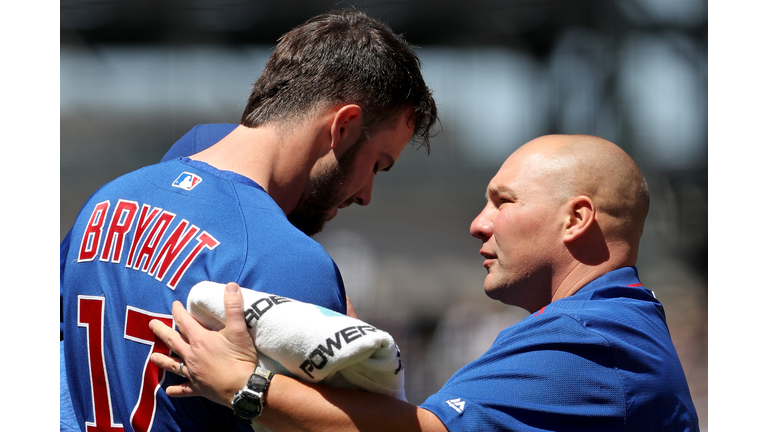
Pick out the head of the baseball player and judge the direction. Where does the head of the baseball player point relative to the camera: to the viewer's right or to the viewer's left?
to the viewer's right

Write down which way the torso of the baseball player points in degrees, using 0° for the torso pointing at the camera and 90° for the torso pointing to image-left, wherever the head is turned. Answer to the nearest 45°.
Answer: approximately 225°

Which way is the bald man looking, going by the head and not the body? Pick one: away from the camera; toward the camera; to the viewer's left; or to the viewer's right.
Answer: to the viewer's left

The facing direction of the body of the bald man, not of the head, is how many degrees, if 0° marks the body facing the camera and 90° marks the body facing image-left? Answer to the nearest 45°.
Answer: approximately 90°
